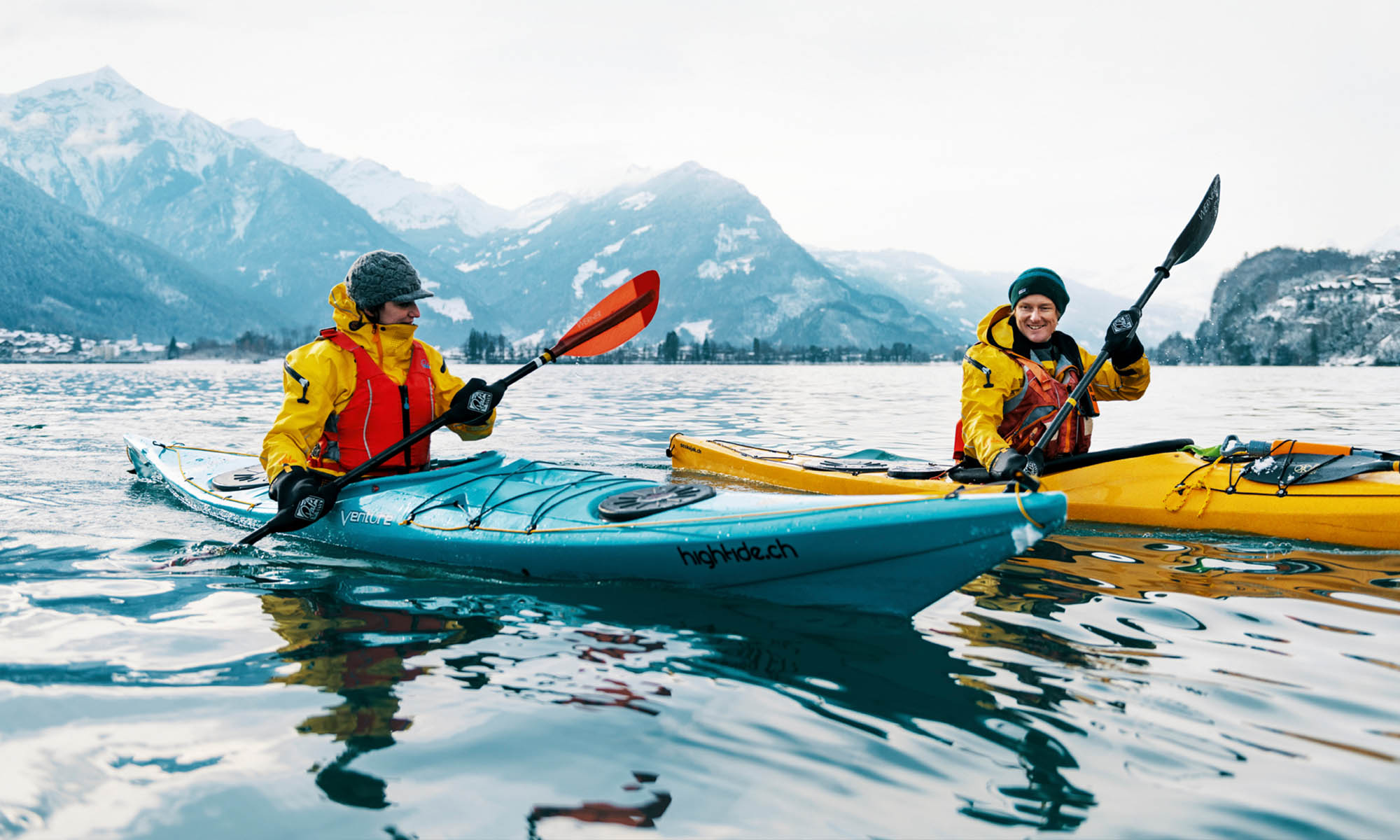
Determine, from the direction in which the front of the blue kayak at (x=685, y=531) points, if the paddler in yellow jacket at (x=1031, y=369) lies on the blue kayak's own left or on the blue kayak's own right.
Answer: on the blue kayak's own left

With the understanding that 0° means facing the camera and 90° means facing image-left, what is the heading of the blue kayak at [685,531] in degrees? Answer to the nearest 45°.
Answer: approximately 315°

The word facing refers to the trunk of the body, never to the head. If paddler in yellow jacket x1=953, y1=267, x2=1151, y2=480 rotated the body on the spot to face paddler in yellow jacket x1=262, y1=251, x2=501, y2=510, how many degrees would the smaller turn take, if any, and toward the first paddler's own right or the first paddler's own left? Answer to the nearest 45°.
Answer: approximately 90° to the first paddler's own right
